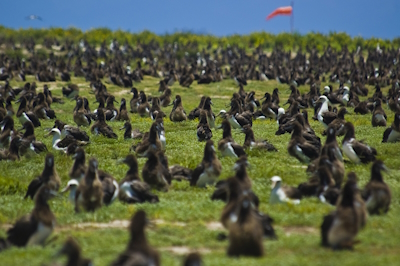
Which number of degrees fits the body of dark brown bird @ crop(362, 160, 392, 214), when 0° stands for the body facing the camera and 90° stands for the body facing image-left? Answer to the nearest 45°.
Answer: approximately 315°

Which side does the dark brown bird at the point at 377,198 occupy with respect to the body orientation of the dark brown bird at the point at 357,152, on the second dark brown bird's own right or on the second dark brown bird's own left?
on the second dark brown bird's own left

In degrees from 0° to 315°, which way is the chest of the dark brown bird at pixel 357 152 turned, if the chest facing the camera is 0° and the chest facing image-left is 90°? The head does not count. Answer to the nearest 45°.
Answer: approximately 45°

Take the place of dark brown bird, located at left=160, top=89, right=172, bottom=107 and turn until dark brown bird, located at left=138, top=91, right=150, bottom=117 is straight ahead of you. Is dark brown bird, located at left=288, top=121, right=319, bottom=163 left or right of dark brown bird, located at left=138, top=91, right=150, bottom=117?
left

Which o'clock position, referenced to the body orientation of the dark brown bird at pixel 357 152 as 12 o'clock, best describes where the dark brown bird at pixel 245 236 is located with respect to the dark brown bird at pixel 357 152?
the dark brown bird at pixel 245 236 is roughly at 11 o'clock from the dark brown bird at pixel 357 152.

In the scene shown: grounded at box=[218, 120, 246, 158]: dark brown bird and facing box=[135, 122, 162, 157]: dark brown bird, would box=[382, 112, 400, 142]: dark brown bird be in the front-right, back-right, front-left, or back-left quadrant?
back-right

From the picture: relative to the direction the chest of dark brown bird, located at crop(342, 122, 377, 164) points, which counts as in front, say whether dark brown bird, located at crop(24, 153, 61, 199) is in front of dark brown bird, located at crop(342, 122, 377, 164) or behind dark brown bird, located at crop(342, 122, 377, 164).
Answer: in front

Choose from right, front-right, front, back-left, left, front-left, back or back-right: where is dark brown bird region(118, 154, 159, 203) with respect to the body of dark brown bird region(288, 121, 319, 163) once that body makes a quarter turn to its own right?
back-left

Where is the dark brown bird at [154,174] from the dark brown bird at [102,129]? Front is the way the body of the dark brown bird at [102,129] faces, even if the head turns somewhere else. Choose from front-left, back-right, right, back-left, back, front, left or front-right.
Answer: left

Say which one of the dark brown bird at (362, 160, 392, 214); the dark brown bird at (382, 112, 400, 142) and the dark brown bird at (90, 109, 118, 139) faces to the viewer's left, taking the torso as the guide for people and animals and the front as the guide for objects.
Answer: the dark brown bird at (90, 109, 118, 139)
